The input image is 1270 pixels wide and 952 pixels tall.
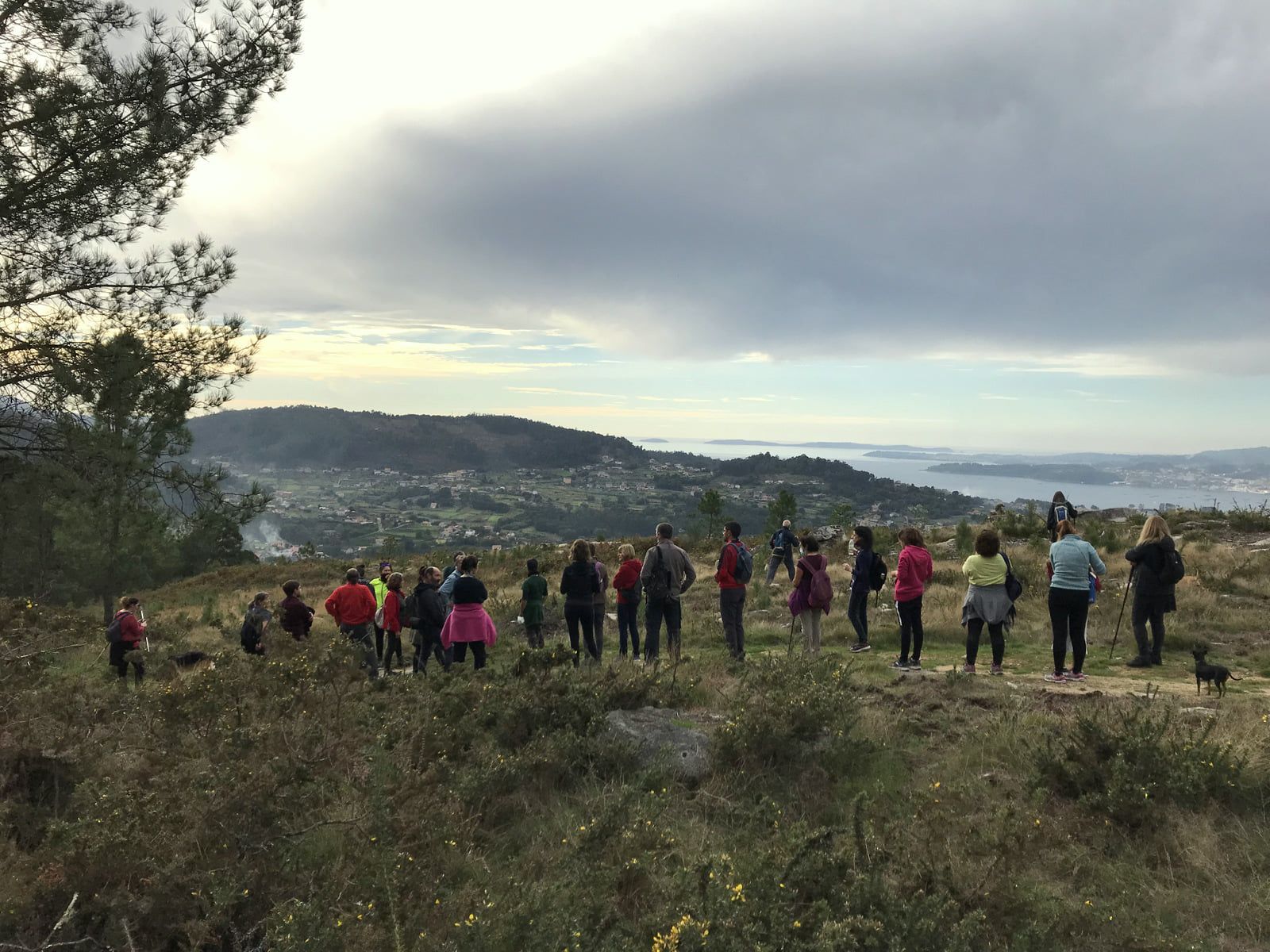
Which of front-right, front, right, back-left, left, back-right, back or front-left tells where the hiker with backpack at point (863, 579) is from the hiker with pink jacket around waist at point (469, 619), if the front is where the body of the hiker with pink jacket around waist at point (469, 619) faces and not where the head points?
right

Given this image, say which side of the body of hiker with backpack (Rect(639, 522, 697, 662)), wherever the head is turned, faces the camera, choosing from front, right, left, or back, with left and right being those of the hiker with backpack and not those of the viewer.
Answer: back

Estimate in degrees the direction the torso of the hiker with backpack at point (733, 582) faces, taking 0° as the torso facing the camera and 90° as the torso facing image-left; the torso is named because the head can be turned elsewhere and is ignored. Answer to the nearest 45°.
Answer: approximately 135°

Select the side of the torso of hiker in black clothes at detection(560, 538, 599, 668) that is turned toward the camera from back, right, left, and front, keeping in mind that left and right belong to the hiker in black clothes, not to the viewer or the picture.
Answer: back

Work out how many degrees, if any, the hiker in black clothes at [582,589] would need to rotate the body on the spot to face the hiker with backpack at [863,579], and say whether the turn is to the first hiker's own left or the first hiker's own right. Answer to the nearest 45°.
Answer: approximately 90° to the first hiker's own right

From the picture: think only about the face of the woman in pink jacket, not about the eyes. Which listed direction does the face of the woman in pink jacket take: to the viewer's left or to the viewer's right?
to the viewer's left

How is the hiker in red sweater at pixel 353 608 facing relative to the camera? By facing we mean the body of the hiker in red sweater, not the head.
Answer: away from the camera

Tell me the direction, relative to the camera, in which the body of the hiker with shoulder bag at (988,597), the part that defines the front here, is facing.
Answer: away from the camera

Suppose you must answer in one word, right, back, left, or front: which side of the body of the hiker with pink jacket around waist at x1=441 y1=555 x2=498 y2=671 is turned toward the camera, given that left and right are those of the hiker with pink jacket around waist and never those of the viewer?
back
